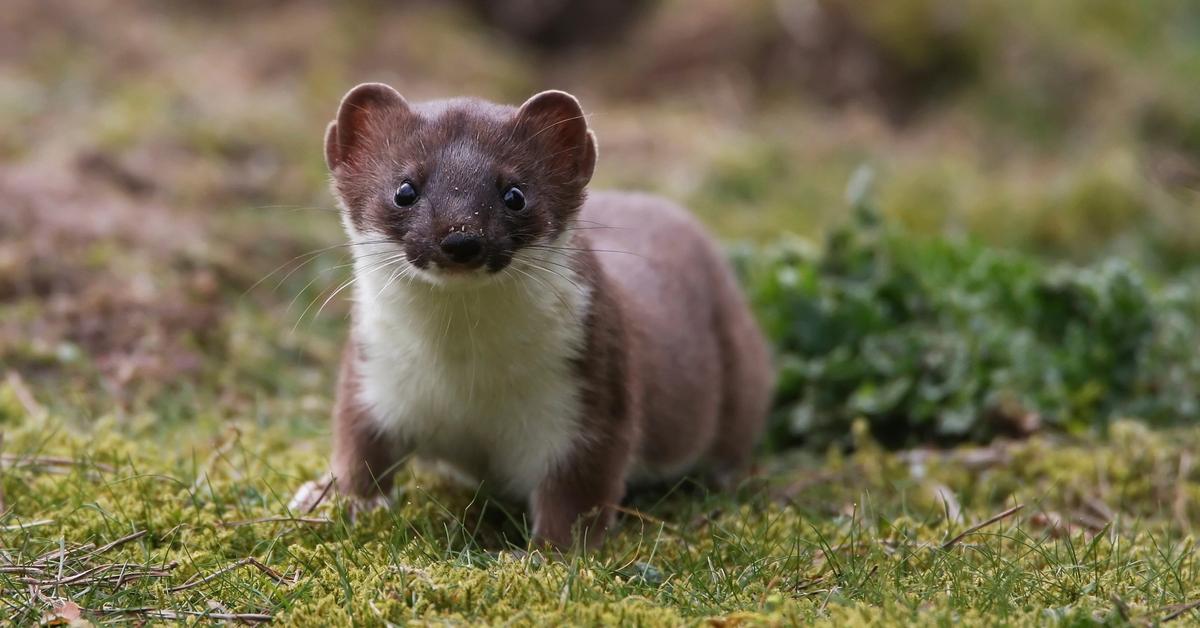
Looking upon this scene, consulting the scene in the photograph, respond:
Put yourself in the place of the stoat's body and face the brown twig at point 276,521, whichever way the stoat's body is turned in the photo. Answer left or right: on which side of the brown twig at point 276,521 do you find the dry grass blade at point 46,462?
right

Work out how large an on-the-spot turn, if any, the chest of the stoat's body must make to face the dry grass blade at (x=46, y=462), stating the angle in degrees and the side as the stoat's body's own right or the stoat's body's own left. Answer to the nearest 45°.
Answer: approximately 45° to the stoat's body's own right

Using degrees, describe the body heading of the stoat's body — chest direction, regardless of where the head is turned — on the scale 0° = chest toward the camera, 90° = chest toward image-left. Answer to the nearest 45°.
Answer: approximately 45°

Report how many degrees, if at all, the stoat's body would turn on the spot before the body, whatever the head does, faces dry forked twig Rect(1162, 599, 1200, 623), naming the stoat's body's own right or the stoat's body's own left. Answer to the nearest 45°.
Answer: approximately 90° to the stoat's body's own left

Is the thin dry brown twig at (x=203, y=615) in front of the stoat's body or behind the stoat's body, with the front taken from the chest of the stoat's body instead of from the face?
in front

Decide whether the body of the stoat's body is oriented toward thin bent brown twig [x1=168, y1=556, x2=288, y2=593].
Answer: yes

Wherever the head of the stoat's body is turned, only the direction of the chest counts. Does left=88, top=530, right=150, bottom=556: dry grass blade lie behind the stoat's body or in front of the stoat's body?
in front

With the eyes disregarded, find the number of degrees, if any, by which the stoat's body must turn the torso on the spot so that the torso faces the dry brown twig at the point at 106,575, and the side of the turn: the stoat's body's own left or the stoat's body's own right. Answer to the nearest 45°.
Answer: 0° — it already faces it

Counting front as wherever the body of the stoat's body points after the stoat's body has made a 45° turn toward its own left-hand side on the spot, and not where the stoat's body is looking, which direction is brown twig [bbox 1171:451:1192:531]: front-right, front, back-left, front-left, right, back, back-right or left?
left

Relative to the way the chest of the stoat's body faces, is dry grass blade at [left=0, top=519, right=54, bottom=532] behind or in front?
in front

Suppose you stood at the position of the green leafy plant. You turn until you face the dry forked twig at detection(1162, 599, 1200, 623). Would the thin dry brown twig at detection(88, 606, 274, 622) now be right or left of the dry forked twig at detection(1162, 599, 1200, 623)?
right

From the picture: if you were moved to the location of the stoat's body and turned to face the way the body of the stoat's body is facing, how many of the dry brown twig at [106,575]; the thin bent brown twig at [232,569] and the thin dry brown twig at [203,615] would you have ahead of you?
3

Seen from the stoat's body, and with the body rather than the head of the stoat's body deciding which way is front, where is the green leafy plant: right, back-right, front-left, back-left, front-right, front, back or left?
back
